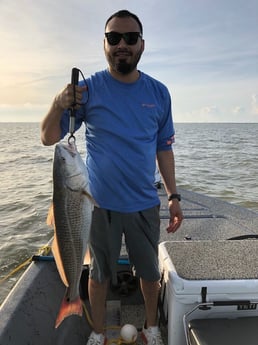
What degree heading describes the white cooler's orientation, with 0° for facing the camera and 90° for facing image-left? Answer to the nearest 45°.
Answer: approximately 0°

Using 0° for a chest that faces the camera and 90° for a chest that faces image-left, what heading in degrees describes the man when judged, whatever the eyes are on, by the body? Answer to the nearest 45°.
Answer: approximately 0°

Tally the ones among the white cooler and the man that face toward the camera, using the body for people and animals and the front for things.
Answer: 2
